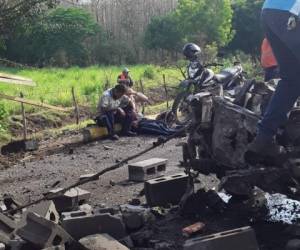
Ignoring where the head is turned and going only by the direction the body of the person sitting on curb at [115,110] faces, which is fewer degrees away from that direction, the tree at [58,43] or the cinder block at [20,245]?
the cinder block

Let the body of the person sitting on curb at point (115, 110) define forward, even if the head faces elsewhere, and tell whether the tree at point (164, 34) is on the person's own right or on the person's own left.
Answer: on the person's own left

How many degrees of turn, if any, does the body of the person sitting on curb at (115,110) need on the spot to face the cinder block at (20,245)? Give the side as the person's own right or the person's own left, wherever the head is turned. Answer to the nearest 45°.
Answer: approximately 45° to the person's own right

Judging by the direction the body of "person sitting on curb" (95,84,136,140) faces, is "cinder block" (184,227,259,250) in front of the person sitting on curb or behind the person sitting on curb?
in front

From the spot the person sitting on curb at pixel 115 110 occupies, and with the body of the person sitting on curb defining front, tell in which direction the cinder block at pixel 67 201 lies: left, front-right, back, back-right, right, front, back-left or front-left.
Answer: front-right

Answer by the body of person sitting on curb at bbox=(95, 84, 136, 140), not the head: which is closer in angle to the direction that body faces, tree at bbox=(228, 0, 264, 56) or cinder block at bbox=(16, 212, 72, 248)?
the cinder block
